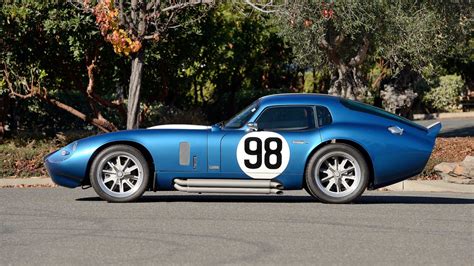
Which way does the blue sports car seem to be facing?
to the viewer's left

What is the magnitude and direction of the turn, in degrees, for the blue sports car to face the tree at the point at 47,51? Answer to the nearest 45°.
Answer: approximately 45° to its right

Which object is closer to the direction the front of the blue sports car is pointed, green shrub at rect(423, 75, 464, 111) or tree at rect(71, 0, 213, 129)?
the tree

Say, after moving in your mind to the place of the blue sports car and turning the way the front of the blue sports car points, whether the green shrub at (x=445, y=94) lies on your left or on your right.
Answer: on your right

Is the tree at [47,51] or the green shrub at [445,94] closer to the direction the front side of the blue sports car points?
the tree

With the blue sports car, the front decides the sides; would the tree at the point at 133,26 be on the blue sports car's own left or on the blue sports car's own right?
on the blue sports car's own right
